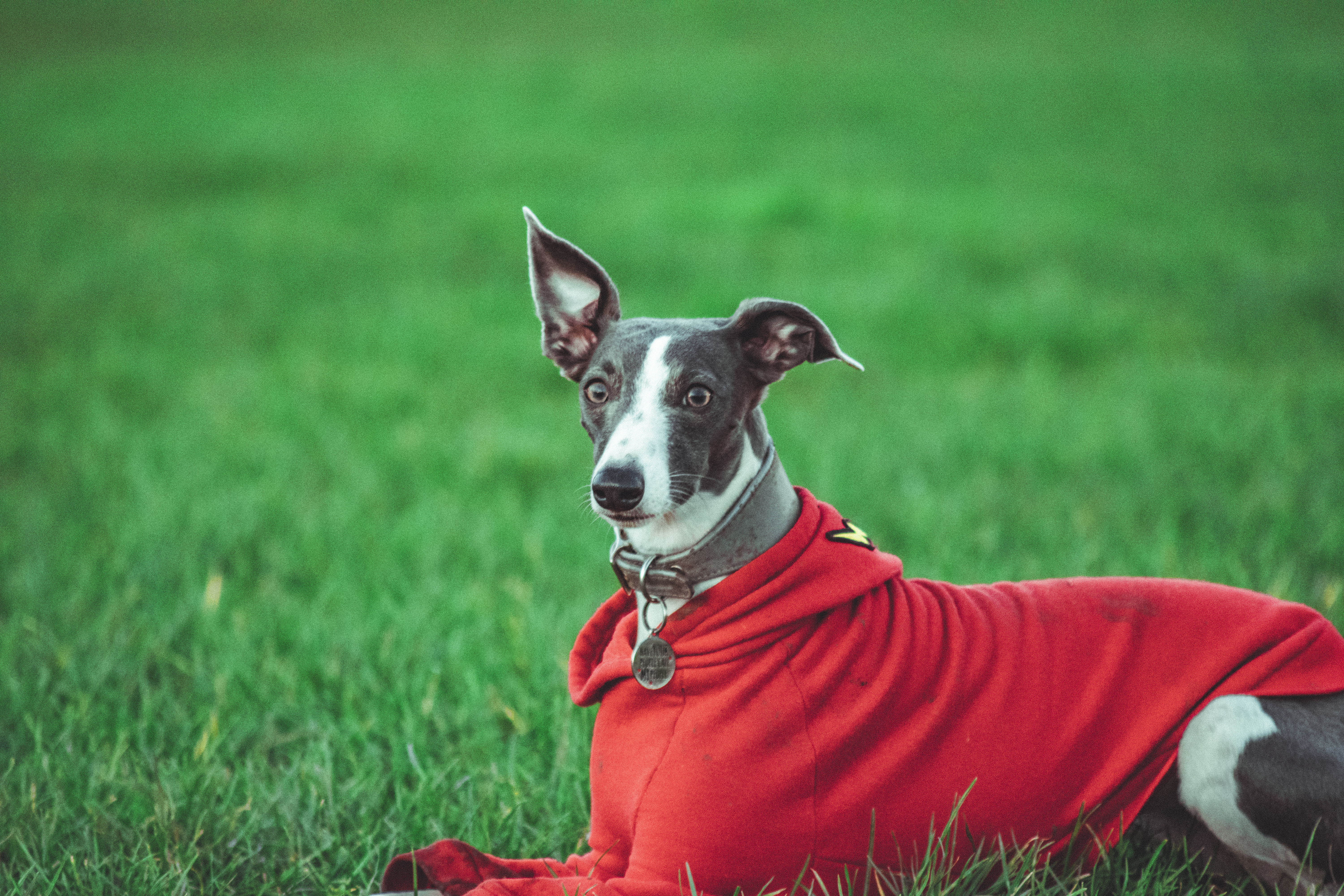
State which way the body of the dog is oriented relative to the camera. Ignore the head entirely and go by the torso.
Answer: to the viewer's left
